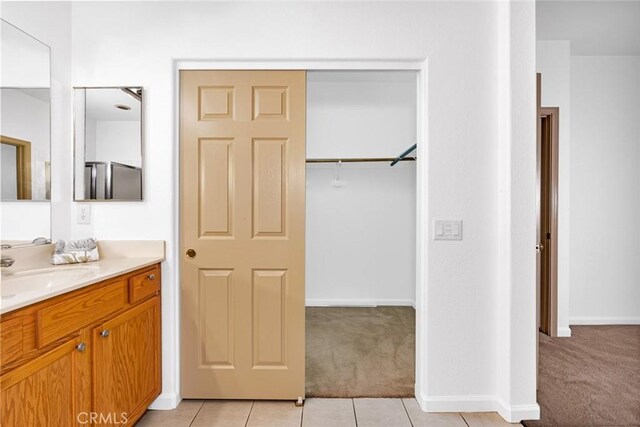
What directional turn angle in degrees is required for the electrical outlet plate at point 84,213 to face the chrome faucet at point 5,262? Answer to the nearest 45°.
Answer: approximately 45° to its right

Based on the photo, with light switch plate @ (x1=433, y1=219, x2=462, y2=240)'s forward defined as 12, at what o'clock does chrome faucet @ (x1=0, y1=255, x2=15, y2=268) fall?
The chrome faucet is roughly at 2 o'clock from the light switch plate.

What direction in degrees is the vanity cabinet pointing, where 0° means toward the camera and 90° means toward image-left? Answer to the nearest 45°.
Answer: approximately 315°

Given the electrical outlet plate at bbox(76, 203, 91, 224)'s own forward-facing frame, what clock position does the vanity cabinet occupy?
The vanity cabinet is roughly at 12 o'clock from the electrical outlet plate.

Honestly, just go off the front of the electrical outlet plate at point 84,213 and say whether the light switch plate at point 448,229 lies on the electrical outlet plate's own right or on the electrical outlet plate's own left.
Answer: on the electrical outlet plate's own left

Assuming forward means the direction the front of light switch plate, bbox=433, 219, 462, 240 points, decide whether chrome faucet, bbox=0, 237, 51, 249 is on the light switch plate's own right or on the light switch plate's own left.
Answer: on the light switch plate's own right
